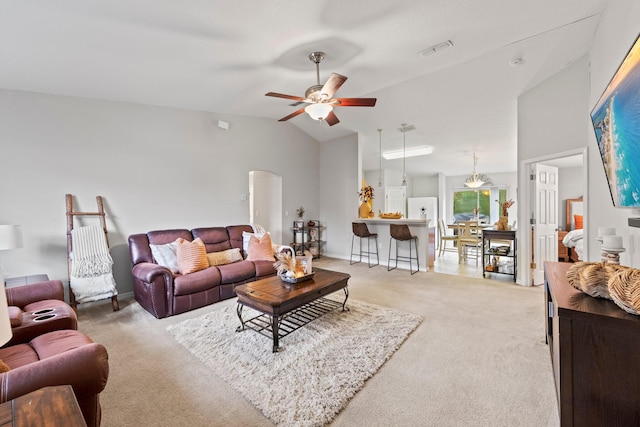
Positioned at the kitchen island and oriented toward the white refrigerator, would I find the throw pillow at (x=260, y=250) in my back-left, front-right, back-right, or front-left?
back-left

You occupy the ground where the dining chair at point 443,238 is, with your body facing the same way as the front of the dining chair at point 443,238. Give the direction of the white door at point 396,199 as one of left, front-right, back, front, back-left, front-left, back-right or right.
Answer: back-left

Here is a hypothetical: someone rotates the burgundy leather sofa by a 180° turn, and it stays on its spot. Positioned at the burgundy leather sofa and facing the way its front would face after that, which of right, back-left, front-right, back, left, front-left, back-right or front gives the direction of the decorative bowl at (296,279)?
back

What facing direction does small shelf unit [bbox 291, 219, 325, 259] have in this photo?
toward the camera

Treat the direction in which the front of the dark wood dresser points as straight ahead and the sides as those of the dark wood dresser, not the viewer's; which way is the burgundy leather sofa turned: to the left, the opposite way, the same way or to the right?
the opposite way

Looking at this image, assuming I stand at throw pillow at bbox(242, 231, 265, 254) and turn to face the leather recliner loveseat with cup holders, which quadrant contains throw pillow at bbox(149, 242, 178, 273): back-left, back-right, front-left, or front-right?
front-right

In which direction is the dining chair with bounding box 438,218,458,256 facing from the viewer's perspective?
to the viewer's right

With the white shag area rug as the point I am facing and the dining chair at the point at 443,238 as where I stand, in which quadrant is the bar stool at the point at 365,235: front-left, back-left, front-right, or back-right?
front-right

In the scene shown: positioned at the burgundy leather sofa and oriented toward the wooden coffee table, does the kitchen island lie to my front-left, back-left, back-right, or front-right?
front-left

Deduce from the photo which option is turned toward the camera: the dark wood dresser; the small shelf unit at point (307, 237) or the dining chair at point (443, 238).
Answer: the small shelf unit

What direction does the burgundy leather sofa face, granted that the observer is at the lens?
facing the viewer and to the right of the viewer

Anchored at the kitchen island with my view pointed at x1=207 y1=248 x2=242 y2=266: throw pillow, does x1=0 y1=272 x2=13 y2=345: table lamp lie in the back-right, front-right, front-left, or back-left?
front-left

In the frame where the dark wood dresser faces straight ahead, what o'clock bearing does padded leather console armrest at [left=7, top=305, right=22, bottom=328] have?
The padded leather console armrest is roughly at 11 o'clock from the dark wood dresser.

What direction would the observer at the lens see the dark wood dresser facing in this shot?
facing to the left of the viewer

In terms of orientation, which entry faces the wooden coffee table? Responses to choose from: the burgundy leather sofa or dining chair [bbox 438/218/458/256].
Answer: the burgundy leather sofa

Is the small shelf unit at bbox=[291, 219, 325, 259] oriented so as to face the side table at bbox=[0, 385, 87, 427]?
yes

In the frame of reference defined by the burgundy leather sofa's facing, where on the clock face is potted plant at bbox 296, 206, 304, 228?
The potted plant is roughly at 9 o'clock from the burgundy leather sofa.
